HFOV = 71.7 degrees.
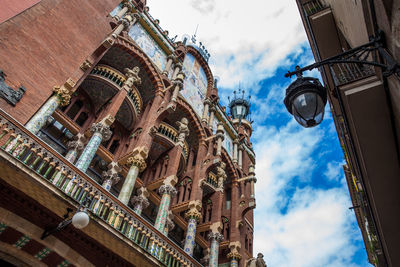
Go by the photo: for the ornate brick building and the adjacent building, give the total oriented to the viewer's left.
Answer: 1

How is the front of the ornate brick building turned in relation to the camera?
facing the viewer and to the right of the viewer

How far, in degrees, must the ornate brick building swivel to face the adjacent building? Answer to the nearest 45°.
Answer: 0° — it already faces it

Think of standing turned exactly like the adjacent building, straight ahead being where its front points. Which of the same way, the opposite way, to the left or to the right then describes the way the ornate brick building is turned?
the opposite way

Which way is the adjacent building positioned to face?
to the viewer's left

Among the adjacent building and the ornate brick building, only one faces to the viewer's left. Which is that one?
the adjacent building

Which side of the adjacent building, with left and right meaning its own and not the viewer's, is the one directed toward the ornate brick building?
front
